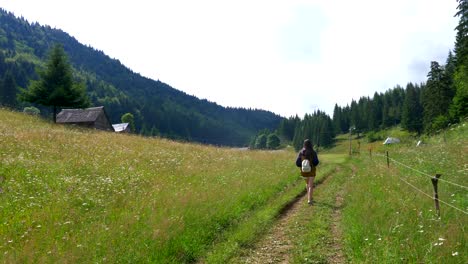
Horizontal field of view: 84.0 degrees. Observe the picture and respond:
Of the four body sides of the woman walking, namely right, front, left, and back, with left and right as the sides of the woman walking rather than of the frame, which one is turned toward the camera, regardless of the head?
back

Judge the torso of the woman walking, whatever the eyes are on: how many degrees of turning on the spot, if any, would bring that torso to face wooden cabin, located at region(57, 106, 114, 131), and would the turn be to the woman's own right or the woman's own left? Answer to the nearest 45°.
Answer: approximately 45° to the woman's own left

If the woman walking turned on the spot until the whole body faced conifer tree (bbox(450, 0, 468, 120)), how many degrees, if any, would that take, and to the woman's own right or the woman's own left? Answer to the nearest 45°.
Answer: approximately 45° to the woman's own right

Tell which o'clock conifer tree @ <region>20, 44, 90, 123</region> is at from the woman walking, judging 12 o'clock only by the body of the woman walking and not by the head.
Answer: The conifer tree is roughly at 10 o'clock from the woman walking.
